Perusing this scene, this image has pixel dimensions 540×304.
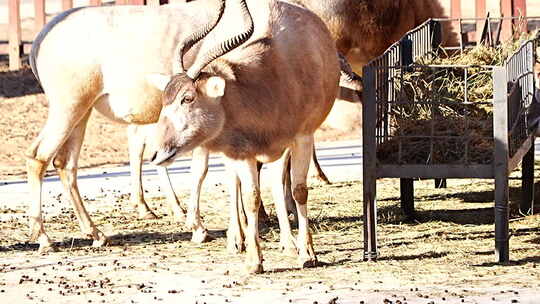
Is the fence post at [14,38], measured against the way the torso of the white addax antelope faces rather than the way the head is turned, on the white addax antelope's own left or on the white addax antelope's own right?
on the white addax antelope's own left

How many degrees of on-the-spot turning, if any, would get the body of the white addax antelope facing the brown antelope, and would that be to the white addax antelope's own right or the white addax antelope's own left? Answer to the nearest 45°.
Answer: approximately 45° to the white addax antelope's own right

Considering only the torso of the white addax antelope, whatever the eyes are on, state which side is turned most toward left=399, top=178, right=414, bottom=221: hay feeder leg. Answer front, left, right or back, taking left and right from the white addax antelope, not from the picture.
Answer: front

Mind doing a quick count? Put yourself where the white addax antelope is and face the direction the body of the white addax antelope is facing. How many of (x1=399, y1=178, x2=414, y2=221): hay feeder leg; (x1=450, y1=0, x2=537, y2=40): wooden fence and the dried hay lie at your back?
0

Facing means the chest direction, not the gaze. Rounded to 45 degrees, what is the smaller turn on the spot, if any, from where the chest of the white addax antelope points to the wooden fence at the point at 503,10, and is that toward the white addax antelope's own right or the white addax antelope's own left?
approximately 45° to the white addax antelope's own left

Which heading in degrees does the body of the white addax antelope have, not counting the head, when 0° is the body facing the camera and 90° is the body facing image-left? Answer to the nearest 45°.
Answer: approximately 270°

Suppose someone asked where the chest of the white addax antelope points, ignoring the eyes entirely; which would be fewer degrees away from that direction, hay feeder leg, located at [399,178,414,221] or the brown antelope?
the hay feeder leg

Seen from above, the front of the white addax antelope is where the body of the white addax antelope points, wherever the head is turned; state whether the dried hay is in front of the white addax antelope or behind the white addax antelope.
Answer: in front
